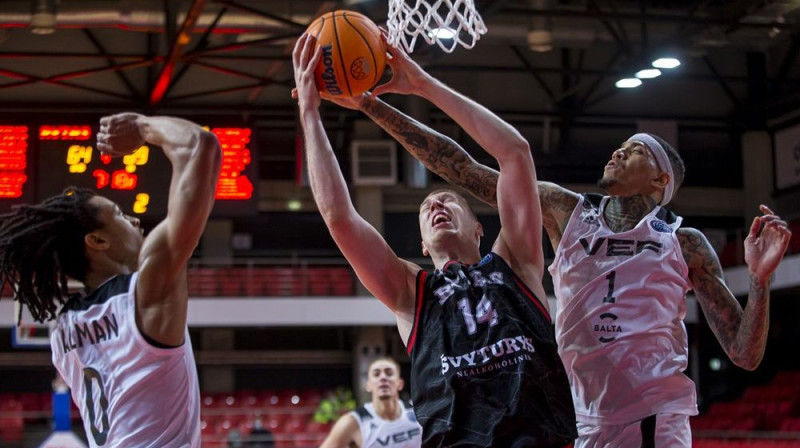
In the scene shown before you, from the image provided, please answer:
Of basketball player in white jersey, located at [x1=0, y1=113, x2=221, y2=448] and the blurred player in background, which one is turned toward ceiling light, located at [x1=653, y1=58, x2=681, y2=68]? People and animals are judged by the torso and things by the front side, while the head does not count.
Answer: the basketball player in white jersey

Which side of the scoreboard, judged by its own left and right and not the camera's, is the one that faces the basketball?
front

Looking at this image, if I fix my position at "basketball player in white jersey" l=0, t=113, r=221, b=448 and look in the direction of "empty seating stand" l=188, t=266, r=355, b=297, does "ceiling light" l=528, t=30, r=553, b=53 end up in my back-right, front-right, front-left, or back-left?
front-right

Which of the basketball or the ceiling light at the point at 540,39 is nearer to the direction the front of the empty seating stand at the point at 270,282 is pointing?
the basketball

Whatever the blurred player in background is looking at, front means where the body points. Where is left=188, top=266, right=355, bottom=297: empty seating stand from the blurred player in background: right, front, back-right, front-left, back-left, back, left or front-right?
back

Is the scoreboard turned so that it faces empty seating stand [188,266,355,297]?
no

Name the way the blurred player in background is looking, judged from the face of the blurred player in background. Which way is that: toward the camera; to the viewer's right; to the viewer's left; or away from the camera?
toward the camera

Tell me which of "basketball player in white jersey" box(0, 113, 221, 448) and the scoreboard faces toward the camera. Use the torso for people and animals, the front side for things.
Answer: the scoreboard

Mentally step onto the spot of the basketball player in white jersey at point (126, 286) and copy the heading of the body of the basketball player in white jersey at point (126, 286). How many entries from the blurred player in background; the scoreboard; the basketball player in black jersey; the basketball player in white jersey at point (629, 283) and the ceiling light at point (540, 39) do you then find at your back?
0

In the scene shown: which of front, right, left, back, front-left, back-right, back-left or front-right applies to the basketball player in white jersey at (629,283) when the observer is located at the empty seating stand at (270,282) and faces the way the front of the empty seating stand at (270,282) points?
front

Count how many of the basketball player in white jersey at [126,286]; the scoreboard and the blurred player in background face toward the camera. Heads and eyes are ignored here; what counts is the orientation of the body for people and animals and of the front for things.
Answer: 2

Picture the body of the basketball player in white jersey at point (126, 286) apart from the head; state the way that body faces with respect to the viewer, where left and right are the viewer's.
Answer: facing away from the viewer and to the right of the viewer

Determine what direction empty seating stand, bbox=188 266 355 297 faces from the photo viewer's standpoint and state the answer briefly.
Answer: facing the viewer

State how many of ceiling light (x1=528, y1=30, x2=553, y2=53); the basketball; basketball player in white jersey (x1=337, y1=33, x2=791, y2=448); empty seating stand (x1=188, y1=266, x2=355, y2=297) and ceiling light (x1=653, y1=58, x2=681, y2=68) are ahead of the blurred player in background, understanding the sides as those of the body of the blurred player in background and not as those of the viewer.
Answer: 2

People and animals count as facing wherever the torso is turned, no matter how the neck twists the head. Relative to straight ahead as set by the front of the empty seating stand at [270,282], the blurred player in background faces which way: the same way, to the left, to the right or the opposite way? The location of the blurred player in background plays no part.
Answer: the same way

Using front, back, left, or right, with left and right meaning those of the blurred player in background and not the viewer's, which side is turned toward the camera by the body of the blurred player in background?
front

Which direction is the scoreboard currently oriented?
toward the camera

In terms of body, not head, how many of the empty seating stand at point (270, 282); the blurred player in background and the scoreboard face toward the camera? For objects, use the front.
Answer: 3
